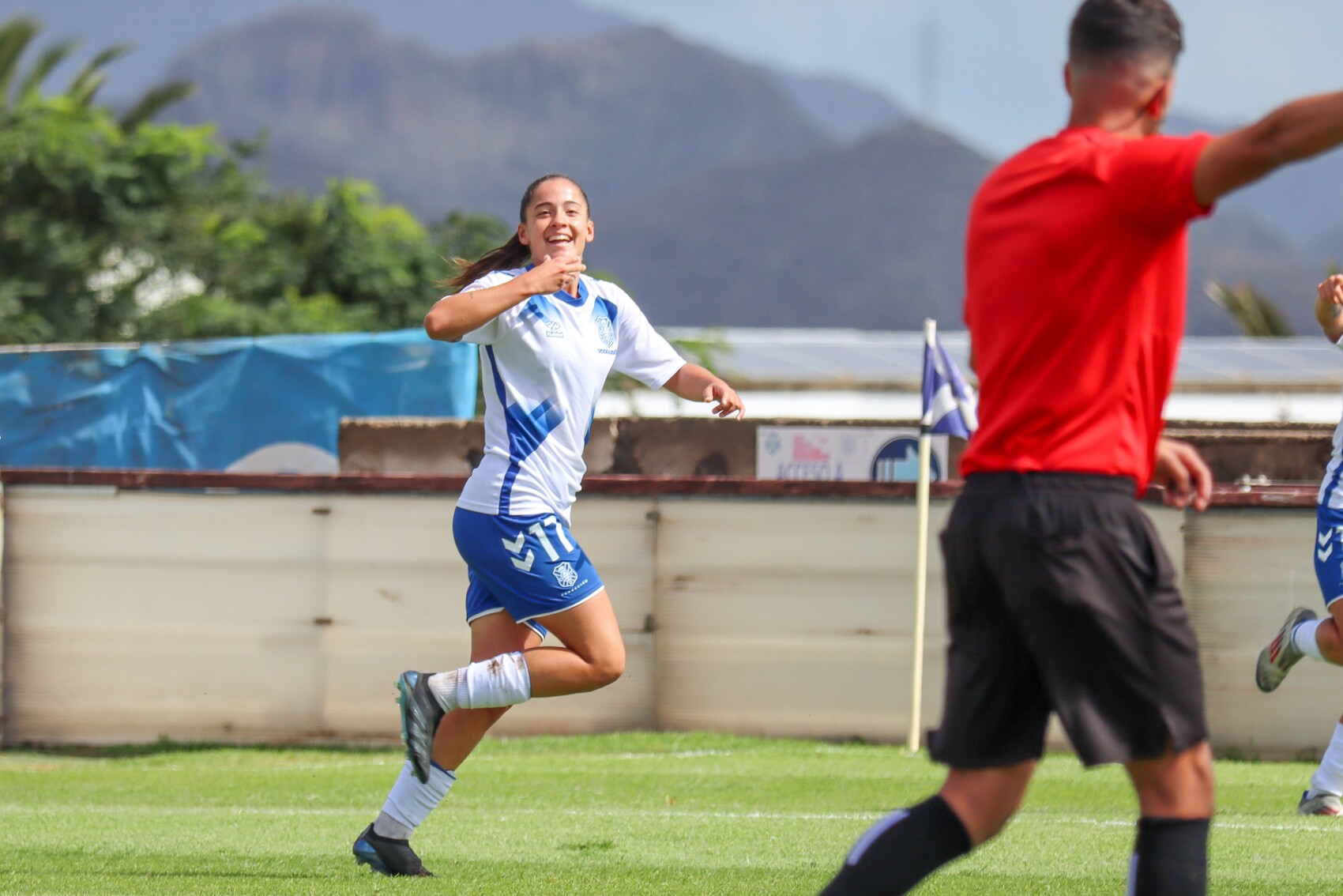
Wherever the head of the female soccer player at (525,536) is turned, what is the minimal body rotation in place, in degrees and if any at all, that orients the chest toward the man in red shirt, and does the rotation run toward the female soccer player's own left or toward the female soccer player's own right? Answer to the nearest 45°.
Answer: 0° — they already face them

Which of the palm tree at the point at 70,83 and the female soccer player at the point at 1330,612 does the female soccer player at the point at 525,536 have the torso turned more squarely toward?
the female soccer player

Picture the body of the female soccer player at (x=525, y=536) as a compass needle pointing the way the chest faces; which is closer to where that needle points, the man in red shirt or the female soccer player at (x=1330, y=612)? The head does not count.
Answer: the man in red shirt

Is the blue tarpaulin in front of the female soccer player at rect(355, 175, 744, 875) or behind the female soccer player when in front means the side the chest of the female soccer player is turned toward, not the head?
behind

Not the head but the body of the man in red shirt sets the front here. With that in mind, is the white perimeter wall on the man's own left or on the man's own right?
on the man's own left

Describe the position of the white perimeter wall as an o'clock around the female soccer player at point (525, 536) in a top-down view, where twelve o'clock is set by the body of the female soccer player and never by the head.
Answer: The white perimeter wall is roughly at 7 o'clock from the female soccer player.

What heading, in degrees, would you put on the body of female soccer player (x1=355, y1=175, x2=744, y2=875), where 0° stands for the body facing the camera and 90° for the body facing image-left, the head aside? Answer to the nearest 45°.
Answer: approximately 315°

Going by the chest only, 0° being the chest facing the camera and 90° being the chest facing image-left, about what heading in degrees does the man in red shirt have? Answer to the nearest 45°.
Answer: approximately 225°

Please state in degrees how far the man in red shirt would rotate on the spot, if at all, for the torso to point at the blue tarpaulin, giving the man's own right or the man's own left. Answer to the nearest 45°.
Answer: approximately 90° to the man's own left

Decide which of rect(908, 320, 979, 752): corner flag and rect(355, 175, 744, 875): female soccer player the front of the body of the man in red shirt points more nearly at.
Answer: the corner flag

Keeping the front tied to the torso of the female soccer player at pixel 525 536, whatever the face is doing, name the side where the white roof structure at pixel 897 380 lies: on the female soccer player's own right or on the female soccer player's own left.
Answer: on the female soccer player's own left
